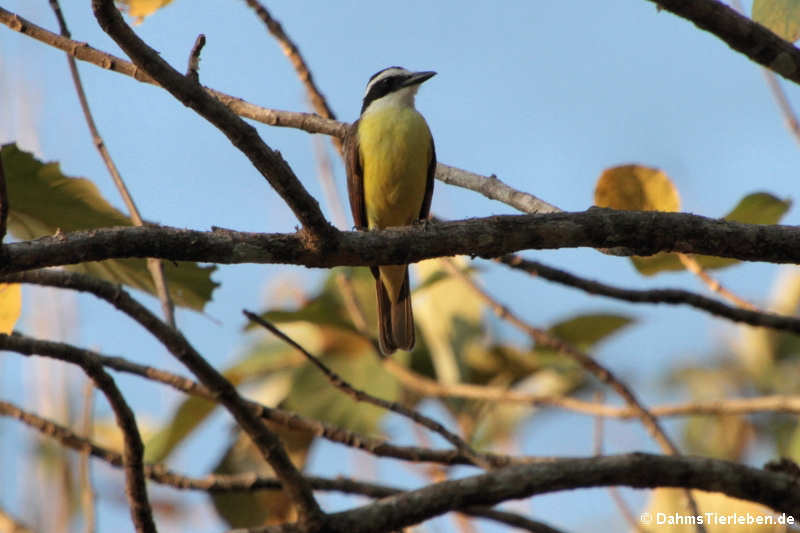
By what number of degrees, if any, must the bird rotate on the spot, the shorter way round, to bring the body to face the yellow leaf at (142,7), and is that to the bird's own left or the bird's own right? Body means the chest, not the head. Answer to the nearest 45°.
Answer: approximately 45° to the bird's own right

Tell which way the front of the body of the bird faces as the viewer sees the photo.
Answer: toward the camera

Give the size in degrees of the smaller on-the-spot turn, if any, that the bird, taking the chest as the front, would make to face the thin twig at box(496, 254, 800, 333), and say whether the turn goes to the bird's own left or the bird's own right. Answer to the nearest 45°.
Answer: approximately 45° to the bird's own left

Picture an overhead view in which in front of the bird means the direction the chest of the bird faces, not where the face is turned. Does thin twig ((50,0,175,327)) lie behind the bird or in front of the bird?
behind

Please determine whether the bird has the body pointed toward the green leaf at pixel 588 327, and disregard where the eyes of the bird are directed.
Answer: no

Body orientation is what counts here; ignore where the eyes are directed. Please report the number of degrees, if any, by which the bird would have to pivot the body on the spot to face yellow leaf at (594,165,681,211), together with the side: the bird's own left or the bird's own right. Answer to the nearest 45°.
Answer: approximately 45° to the bird's own left
